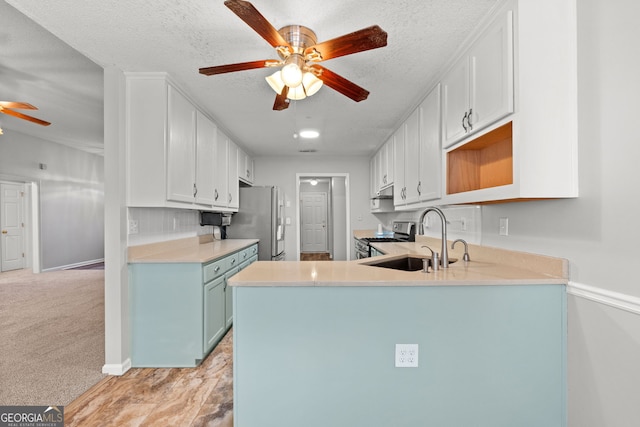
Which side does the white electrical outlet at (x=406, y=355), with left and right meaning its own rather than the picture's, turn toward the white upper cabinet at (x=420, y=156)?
back

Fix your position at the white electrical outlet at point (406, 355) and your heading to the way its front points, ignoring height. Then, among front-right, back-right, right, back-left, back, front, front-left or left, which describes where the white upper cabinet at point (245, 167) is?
back-right

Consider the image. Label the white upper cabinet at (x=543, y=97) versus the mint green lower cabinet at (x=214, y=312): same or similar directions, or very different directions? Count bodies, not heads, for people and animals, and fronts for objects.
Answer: very different directions

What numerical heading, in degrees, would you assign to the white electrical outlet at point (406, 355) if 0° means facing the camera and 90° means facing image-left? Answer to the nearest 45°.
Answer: approximately 0°

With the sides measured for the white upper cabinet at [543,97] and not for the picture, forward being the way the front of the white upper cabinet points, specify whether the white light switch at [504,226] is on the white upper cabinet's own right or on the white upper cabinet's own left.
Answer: on the white upper cabinet's own right

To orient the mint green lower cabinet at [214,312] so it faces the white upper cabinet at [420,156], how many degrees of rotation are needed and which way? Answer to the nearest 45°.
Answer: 0° — it already faces it

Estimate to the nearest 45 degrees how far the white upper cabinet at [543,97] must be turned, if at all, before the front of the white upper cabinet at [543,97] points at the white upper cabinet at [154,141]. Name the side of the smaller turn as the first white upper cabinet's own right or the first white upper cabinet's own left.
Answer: approximately 45° to the first white upper cabinet's own right

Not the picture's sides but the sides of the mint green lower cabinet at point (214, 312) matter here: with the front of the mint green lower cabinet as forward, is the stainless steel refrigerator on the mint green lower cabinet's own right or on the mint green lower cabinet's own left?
on the mint green lower cabinet's own left

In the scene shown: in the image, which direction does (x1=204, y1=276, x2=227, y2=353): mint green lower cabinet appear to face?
to the viewer's right
